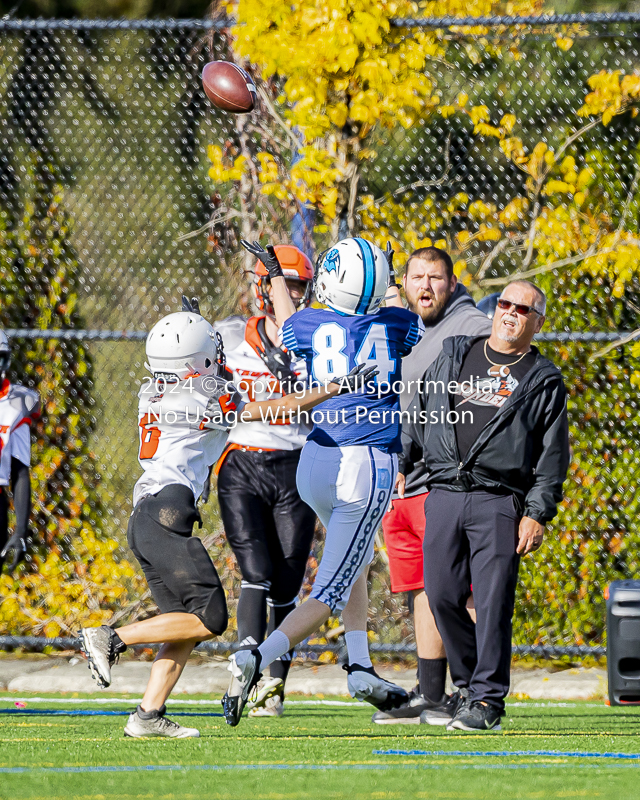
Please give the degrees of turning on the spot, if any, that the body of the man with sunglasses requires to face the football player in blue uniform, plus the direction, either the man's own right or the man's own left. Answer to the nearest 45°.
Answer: approximately 45° to the man's own right

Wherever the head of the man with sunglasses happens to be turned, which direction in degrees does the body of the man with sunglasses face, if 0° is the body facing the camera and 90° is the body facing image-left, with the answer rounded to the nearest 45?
approximately 45°
